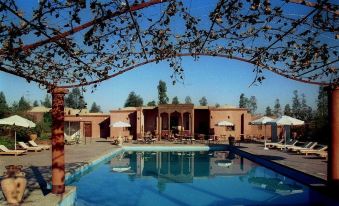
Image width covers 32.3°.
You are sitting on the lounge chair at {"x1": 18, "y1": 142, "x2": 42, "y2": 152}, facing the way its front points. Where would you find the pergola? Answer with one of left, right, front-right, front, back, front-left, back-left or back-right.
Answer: right

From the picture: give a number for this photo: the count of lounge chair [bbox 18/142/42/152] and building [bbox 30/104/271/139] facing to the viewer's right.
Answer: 1

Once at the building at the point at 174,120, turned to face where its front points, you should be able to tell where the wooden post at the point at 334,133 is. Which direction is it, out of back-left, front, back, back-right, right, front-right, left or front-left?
front

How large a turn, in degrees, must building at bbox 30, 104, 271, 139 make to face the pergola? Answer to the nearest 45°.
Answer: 0° — it already faces it

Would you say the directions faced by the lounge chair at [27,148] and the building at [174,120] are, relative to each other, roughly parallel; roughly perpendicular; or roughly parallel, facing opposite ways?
roughly perpendicular

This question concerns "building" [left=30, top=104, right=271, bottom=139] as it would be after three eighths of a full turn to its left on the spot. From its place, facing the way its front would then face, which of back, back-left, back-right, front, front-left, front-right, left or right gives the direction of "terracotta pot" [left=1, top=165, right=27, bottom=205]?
back-right

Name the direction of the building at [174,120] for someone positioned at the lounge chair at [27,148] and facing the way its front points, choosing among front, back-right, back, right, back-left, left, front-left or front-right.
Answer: front-left

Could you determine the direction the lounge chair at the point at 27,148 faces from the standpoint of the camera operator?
facing to the right of the viewer

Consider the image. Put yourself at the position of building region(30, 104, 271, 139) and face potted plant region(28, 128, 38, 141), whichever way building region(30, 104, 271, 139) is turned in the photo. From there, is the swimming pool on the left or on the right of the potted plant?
left

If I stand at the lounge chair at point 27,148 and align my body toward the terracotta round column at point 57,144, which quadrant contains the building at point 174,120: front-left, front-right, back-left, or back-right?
back-left

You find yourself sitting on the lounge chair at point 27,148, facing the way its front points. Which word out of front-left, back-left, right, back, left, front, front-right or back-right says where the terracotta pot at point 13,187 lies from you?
right

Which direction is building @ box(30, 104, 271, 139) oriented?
toward the camera

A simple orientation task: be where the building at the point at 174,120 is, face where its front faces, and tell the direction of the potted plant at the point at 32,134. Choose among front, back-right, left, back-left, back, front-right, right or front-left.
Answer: front-right

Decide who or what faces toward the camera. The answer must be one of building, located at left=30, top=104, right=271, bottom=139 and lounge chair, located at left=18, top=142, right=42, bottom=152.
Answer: the building
